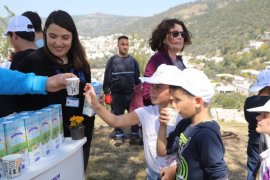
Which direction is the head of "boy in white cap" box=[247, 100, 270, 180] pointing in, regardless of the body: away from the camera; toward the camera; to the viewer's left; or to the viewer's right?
to the viewer's left

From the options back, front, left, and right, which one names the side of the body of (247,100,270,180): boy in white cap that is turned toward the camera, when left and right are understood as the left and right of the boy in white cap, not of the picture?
left

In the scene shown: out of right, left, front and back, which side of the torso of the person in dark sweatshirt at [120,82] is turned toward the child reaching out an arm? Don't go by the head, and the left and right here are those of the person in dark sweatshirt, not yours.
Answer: front

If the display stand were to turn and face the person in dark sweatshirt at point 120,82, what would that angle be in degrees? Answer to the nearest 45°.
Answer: approximately 135° to its left

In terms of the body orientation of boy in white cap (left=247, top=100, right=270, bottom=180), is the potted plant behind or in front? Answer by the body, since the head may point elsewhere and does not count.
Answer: in front

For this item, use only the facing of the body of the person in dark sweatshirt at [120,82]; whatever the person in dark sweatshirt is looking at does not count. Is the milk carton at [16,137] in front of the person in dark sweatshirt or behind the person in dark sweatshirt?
in front

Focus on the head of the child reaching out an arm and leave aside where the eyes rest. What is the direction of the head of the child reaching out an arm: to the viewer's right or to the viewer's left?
to the viewer's left

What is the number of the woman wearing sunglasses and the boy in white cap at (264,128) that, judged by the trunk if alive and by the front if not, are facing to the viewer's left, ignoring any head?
1

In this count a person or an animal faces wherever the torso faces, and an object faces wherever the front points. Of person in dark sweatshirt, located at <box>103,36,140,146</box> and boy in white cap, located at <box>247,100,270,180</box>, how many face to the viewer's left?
1

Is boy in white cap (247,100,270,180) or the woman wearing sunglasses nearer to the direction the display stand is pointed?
the boy in white cap

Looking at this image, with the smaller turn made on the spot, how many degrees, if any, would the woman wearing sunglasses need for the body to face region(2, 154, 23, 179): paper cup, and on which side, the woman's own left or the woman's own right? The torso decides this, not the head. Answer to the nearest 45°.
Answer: approximately 45° to the woman's own right

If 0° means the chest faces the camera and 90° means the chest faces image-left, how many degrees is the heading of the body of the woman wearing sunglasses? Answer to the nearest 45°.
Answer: approximately 315°

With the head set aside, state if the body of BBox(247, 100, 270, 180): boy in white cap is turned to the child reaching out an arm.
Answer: yes

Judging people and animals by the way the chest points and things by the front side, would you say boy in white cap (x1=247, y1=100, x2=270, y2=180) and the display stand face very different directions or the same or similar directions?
very different directions
